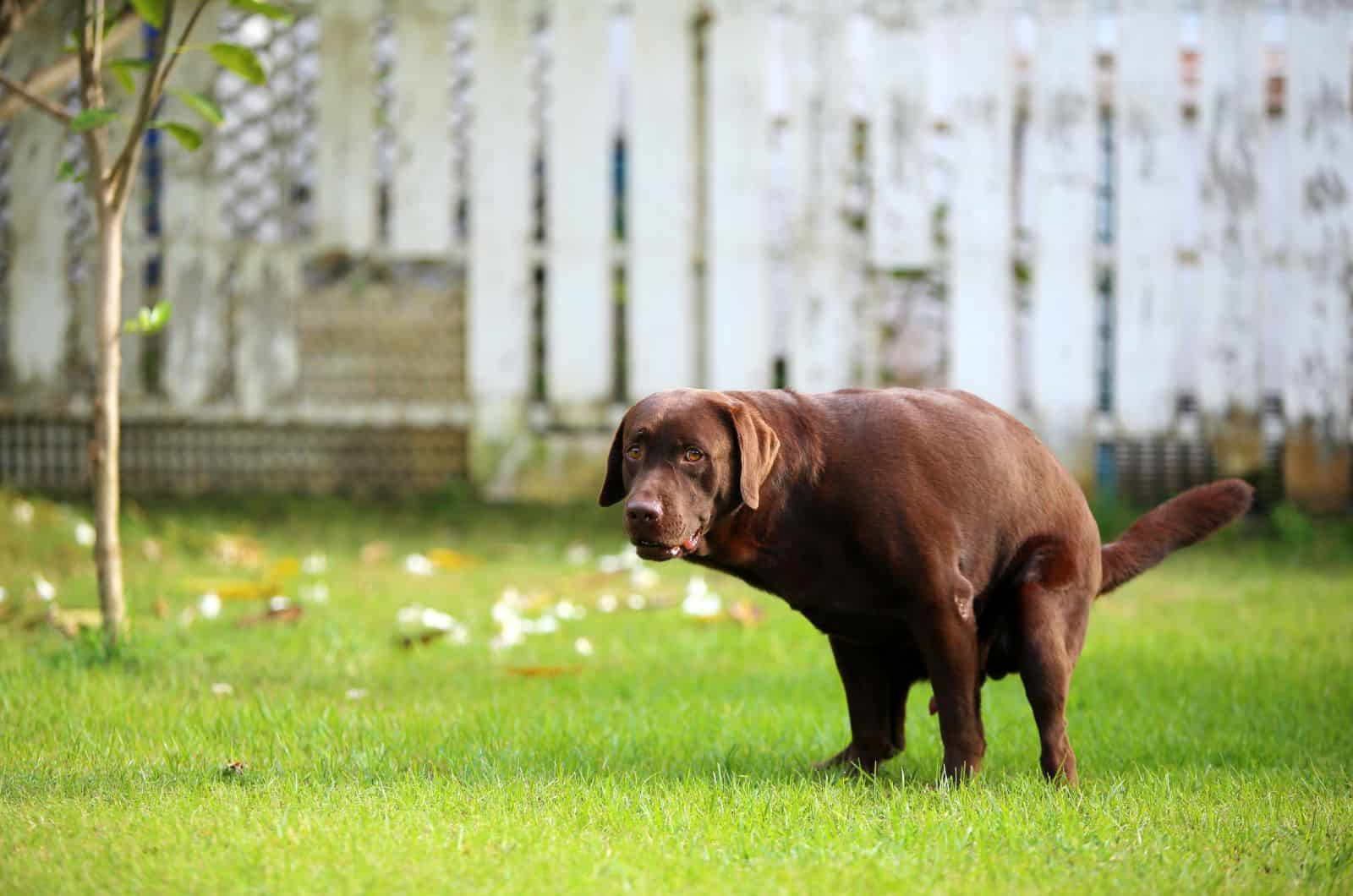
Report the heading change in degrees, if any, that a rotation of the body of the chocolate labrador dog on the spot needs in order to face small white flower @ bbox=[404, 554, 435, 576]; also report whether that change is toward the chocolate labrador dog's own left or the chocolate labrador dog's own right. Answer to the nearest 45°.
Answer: approximately 45° to the chocolate labrador dog's own right

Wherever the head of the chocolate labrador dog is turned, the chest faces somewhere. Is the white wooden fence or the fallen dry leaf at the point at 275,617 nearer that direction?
the fallen dry leaf

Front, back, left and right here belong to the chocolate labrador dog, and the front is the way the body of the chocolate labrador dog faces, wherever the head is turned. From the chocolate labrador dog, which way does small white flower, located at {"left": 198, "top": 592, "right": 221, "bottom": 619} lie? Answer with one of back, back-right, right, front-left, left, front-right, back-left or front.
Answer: front-right

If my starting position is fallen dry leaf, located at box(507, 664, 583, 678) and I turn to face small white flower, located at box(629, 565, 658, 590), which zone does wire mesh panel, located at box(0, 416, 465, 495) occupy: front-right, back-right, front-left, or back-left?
front-left

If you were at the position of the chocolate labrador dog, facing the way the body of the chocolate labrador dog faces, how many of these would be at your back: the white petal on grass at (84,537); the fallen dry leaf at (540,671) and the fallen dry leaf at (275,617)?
0

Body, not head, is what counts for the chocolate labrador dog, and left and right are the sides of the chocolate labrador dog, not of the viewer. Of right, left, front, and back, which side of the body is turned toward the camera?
left

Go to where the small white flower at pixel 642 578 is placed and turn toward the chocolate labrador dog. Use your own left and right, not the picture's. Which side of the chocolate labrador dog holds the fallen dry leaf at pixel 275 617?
right

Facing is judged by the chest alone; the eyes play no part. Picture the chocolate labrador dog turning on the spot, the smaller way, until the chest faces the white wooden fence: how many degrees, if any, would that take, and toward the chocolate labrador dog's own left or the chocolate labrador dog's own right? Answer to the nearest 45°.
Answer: approximately 90° to the chocolate labrador dog's own right
